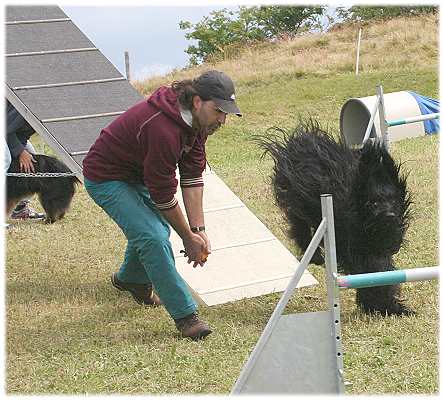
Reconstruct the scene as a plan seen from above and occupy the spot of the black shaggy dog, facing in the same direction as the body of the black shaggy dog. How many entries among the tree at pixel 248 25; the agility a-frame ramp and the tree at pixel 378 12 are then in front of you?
0

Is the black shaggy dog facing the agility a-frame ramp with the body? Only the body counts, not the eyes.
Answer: no

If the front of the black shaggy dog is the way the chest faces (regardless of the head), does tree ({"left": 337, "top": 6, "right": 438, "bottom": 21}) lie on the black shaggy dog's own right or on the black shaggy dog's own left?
on the black shaggy dog's own left

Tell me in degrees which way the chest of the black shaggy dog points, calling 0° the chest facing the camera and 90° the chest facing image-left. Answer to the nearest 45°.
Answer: approximately 315°

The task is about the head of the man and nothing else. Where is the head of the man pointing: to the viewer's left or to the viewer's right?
to the viewer's right

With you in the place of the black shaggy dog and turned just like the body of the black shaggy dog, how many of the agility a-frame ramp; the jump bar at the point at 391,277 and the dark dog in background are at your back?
2

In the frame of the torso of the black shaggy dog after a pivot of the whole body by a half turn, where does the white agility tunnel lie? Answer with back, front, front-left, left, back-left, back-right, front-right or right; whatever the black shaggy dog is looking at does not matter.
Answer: front-right

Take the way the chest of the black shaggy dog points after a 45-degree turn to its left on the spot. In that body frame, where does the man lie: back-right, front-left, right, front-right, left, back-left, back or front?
back

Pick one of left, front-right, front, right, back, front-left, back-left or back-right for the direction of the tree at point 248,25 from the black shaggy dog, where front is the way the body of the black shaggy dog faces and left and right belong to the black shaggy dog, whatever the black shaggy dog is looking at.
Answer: back-left

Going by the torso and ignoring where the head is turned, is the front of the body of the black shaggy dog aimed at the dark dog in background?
no

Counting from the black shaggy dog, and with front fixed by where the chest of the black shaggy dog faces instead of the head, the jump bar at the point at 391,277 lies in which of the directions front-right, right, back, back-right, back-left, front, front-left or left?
front-right

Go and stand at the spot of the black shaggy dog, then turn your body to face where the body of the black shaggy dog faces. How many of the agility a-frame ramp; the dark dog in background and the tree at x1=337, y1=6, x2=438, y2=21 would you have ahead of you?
0
